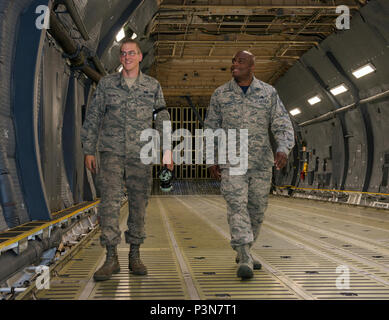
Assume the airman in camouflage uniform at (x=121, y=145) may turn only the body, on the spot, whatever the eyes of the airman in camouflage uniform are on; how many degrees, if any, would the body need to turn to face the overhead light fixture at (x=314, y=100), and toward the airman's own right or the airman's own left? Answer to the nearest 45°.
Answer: approximately 135° to the airman's own left

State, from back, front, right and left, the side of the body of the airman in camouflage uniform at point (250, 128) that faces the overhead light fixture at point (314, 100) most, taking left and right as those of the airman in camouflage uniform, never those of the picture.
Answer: back

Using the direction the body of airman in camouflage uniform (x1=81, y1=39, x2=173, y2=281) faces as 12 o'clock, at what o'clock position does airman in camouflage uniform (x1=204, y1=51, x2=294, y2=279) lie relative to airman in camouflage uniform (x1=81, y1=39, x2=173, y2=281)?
airman in camouflage uniform (x1=204, y1=51, x2=294, y2=279) is roughly at 9 o'clock from airman in camouflage uniform (x1=81, y1=39, x2=173, y2=281).

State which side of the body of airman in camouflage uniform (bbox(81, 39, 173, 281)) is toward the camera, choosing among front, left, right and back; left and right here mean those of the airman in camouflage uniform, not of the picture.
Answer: front

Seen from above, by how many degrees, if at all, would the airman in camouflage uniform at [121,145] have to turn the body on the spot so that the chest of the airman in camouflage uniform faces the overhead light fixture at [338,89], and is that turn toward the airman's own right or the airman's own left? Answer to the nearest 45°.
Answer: approximately 135° to the airman's own left

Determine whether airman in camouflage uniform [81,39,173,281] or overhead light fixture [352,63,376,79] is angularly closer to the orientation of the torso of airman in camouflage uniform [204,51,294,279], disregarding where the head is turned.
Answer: the airman in camouflage uniform

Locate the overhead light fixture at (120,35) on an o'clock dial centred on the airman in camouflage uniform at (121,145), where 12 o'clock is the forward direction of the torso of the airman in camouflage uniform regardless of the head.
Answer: The overhead light fixture is roughly at 6 o'clock from the airman in camouflage uniform.

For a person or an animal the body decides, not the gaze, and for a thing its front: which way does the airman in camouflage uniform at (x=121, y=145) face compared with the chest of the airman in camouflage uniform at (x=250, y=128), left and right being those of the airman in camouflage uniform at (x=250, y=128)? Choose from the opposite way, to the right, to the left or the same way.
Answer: the same way

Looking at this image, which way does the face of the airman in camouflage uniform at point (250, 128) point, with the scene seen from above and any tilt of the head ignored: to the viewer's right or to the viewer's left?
to the viewer's left

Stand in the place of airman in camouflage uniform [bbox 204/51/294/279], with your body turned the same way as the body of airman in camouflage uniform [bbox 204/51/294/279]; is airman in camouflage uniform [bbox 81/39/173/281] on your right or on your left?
on your right

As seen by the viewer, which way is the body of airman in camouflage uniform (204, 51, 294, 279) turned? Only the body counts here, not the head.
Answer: toward the camera

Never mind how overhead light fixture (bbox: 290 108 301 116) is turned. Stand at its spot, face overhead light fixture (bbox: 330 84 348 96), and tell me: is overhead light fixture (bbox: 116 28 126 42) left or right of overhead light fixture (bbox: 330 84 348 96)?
right
